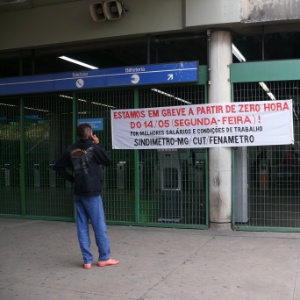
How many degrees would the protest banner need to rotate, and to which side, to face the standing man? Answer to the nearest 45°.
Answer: approximately 45° to its right

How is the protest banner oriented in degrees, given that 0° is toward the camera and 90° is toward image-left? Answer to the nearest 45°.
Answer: approximately 0°

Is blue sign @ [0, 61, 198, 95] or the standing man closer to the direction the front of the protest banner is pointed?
the standing man

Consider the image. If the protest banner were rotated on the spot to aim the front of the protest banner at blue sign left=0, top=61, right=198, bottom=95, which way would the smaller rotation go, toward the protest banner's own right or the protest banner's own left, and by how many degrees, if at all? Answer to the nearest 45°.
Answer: approximately 90° to the protest banner's own right

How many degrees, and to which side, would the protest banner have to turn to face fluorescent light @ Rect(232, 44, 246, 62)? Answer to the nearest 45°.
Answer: approximately 180°
